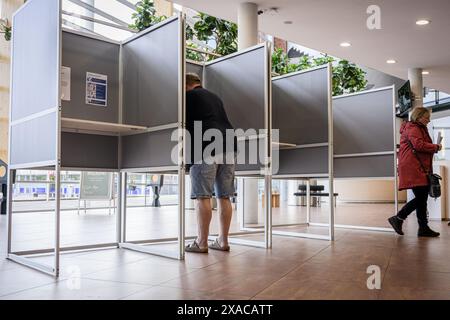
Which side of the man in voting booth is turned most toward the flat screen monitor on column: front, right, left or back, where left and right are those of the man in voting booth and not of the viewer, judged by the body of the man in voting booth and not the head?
right

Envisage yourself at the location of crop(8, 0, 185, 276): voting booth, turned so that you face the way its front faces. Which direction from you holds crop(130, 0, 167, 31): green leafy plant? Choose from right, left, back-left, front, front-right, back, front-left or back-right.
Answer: back-left

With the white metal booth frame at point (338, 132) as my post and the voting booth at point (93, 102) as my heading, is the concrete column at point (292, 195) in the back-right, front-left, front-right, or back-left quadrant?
back-right

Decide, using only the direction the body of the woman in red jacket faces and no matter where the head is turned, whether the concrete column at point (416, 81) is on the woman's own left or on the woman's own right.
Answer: on the woman's own left

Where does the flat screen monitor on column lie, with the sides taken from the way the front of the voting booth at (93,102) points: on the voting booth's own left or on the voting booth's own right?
on the voting booth's own left

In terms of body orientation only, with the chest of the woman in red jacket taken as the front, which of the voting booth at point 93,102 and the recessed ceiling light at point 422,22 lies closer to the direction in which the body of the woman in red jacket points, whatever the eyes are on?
the recessed ceiling light

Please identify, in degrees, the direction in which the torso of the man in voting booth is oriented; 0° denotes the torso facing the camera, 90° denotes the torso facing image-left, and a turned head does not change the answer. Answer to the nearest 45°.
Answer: approximately 135°

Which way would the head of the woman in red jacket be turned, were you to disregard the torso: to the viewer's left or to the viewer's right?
to the viewer's right

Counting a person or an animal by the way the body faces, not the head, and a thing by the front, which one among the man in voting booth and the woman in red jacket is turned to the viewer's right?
the woman in red jacket

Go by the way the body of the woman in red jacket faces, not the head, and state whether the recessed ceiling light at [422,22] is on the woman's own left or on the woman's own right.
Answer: on the woman's own left

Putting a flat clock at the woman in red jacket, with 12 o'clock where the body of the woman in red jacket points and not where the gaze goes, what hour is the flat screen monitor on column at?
The flat screen monitor on column is roughly at 9 o'clock from the woman in red jacket.

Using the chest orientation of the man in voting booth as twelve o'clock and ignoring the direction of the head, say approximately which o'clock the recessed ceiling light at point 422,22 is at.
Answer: The recessed ceiling light is roughly at 3 o'clock from the man in voting booth.

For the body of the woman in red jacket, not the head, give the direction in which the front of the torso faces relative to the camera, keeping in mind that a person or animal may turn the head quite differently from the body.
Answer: to the viewer's right
